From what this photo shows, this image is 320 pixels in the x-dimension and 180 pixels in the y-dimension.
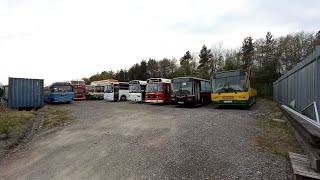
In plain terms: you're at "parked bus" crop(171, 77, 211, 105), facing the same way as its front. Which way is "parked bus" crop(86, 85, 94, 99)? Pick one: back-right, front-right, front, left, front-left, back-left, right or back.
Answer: right

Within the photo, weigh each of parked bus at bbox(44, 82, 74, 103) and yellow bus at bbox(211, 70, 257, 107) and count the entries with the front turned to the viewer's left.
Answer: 0

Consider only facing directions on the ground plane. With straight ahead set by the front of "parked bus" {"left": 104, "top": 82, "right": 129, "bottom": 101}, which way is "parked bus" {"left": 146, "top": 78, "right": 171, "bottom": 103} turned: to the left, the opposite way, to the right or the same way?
the same way

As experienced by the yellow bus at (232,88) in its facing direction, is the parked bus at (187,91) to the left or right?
on its right

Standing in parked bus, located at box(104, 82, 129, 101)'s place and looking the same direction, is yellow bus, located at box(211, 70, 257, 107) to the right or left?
on its left

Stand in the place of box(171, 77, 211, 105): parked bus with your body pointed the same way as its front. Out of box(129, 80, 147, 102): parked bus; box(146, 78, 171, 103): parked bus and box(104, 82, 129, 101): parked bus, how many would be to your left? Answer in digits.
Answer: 0

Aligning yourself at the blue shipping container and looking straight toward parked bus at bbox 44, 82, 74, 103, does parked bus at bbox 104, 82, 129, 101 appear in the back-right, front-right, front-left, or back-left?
front-right

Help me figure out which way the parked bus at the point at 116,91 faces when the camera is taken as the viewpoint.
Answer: facing the viewer and to the left of the viewer

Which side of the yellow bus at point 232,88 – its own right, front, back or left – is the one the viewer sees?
front

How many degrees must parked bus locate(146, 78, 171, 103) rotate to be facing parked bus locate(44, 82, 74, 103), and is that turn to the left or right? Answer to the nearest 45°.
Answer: approximately 45° to its right

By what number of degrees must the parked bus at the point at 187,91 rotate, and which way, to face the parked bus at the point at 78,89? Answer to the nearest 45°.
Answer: approximately 90° to its right

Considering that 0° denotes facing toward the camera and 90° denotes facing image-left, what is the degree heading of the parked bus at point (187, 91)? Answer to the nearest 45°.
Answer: approximately 45°

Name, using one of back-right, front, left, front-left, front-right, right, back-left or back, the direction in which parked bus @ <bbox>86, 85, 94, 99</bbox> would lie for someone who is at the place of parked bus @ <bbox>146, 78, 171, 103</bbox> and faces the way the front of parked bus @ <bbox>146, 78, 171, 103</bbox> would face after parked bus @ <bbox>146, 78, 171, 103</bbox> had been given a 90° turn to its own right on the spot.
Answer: front

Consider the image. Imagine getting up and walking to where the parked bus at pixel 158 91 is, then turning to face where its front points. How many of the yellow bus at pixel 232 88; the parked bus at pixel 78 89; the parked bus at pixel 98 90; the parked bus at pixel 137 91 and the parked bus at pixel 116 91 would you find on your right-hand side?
4

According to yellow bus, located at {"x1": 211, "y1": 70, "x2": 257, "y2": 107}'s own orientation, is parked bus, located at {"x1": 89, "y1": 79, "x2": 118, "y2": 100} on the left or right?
on its right

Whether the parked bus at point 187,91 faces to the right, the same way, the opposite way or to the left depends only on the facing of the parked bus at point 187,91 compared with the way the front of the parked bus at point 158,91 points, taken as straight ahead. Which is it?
the same way
